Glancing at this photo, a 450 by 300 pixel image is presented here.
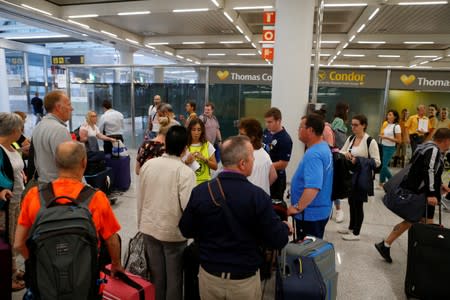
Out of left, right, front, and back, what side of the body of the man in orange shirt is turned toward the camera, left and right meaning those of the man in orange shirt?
back

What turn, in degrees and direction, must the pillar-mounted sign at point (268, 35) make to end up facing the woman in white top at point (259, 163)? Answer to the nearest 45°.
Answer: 0° — it already faces them

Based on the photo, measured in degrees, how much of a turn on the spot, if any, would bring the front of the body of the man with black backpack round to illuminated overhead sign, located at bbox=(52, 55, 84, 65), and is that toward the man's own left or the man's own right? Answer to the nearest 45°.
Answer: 0° — they already face it

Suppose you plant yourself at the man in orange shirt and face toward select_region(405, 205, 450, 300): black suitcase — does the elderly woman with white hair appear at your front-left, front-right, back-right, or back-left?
back-left

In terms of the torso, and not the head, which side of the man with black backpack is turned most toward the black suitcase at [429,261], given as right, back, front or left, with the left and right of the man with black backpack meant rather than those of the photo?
right
